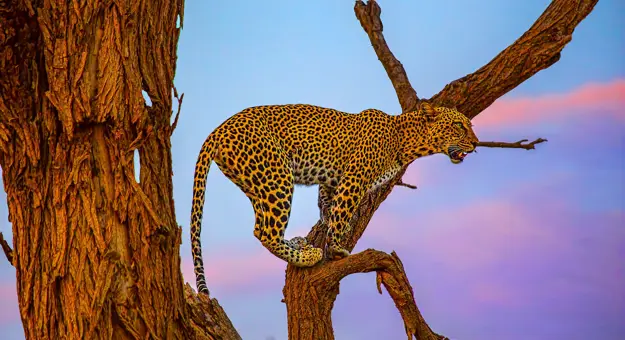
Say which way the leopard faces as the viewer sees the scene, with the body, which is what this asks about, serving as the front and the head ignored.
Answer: to the viewer's right
